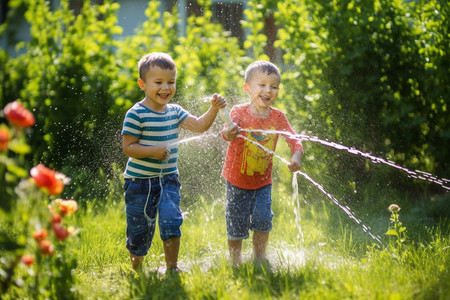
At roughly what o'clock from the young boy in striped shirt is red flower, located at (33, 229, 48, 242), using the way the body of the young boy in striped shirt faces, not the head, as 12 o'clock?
The red flower is roughly at 2 o'clock from the young boy in striped shirt.

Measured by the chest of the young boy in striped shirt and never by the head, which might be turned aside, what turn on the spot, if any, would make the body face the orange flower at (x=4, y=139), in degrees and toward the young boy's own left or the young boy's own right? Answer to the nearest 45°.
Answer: approximately 45° to the young boy's own right

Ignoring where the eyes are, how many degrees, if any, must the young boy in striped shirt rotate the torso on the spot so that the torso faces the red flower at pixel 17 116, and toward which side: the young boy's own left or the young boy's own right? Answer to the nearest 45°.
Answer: approximately 45° to the young boy's own right

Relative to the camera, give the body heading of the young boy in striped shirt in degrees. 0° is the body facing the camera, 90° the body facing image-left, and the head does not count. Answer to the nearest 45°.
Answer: approximately 315°

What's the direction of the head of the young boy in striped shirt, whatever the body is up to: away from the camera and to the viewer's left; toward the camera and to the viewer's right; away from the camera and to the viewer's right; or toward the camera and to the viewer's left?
toward the camera and to the viewer's right

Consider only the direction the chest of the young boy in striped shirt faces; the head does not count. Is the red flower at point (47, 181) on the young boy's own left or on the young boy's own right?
on the young boy's own right
